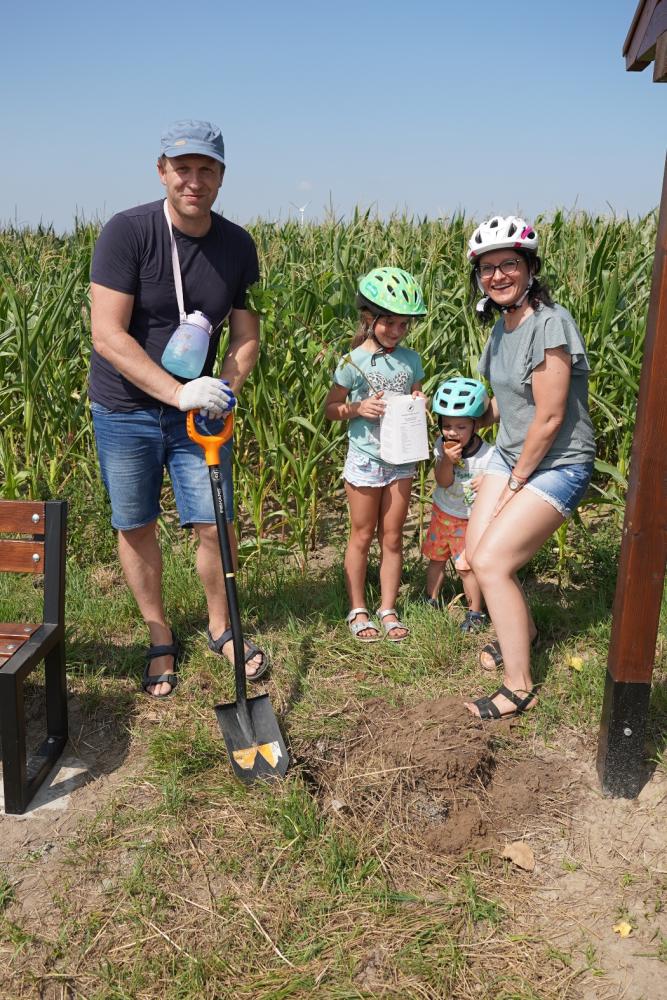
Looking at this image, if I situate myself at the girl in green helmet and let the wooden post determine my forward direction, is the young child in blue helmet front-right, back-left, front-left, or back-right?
front-left

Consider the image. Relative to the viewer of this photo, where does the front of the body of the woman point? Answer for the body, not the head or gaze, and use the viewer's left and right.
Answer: facing the viewer and to the left of the viewer

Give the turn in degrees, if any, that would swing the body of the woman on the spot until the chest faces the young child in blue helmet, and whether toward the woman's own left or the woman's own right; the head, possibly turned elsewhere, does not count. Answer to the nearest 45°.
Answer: approximately 90° to the woman's own right

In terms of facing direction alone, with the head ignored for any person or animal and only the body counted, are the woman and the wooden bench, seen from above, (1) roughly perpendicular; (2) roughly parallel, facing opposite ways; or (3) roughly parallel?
roughly perpendicular

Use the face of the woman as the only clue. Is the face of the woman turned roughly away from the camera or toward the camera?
toward the camera

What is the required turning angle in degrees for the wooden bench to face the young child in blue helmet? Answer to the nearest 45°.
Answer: approximately 90° to its left

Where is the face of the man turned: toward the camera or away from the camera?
toward the camera

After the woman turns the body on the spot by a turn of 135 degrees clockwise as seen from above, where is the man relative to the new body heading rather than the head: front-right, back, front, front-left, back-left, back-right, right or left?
left

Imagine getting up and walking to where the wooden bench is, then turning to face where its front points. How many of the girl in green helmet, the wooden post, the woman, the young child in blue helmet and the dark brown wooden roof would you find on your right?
0
